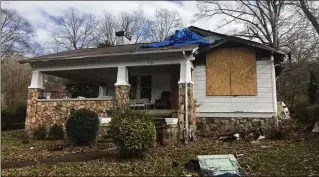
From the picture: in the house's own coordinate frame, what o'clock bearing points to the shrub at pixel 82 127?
The shrub is roughly at 2 o'clock from the house.

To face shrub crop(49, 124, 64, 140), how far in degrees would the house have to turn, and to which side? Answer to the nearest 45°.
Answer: approximately 90° to its right

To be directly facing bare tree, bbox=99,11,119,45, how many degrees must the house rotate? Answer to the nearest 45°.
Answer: approximately 180°

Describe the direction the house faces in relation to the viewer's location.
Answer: facing the viewer

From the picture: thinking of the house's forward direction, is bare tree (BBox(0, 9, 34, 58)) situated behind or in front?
behind

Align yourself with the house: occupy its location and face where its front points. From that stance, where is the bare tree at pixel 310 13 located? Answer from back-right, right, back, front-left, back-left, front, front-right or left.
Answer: left

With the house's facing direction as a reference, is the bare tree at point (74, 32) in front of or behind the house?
behind

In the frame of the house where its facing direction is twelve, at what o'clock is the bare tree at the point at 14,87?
The bare tree is roughly at 4 o'clock from the house.

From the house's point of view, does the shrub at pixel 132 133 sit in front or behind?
in front

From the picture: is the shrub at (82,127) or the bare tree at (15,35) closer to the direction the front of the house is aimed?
the shrub

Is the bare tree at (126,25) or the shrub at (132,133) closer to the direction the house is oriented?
the shrub

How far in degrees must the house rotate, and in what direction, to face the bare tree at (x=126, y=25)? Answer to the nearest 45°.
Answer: approximately 180°

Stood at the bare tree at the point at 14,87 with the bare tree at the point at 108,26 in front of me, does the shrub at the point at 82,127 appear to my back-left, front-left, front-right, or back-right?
back-right
